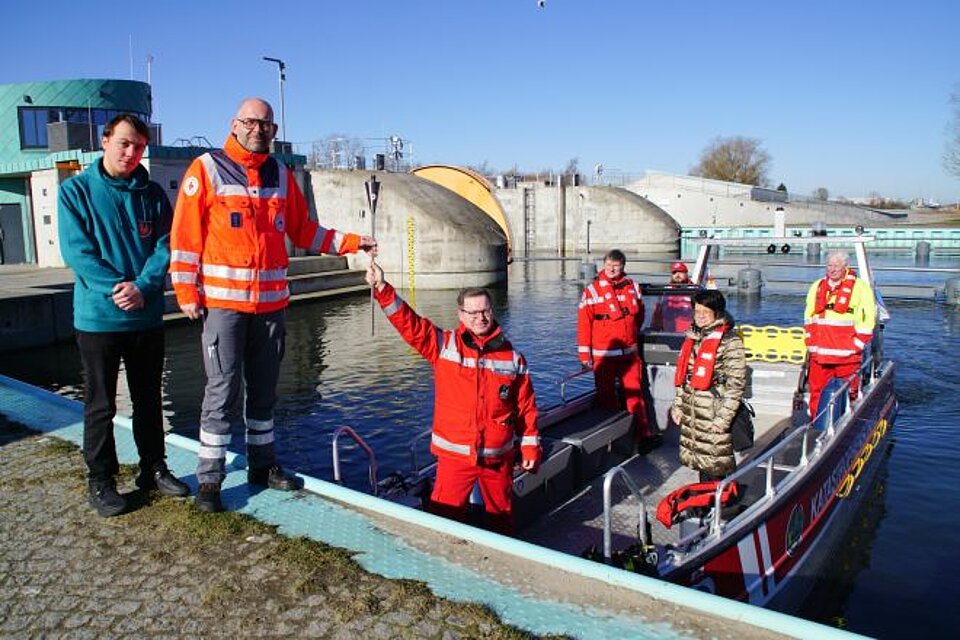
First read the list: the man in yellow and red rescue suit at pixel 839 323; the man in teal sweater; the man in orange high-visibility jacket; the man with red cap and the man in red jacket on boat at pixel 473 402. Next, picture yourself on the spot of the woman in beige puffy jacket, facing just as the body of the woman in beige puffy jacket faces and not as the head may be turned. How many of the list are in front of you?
3

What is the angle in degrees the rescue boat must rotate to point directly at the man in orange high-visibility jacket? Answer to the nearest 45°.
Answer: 0° — it already faces them

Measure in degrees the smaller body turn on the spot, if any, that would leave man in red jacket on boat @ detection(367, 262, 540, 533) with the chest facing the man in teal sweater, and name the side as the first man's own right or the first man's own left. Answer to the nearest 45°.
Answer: approximately 90° to the first man's own right

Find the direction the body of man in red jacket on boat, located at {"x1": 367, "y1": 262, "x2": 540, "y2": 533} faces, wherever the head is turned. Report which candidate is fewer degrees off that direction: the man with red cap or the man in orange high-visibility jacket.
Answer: the man in orange high-visibility jacket

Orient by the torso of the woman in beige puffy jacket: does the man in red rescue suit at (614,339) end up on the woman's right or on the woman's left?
on the woman's right

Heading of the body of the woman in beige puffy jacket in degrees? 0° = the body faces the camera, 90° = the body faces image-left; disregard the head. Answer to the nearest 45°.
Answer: approximately 45°

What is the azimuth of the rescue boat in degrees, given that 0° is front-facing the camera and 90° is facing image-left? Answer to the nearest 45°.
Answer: approximately 45°

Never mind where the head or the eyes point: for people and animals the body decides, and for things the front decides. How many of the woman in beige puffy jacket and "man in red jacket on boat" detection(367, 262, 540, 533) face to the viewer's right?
0

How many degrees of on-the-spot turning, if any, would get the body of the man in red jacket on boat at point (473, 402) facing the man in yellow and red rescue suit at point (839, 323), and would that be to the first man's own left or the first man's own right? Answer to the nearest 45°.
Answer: approximately 135° to the first man's own left

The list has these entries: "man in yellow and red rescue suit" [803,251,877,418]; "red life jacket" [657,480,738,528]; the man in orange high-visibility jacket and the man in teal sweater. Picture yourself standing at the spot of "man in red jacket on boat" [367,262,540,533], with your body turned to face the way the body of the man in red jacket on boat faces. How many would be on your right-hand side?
2
